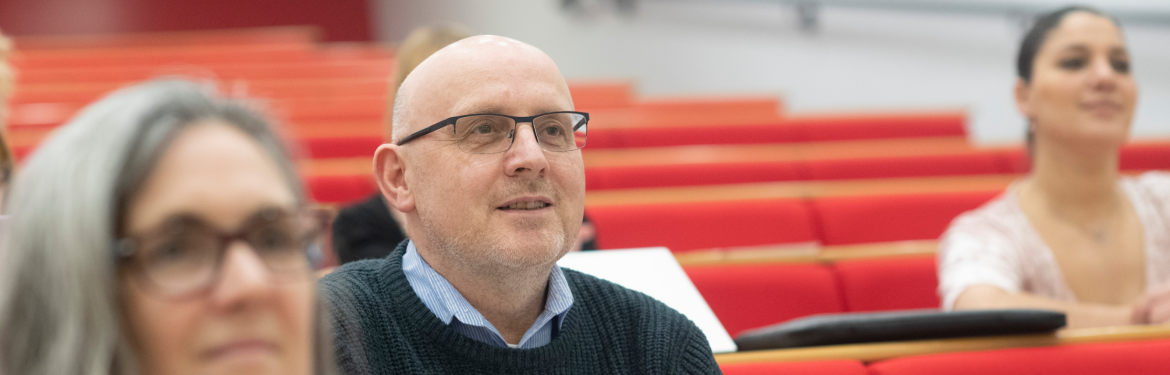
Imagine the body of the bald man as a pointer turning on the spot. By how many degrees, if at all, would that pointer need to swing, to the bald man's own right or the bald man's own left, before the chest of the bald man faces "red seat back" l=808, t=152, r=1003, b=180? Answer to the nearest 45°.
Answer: approximately 90° to the bald man's own left

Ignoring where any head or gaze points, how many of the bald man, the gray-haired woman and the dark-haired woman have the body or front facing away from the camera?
0

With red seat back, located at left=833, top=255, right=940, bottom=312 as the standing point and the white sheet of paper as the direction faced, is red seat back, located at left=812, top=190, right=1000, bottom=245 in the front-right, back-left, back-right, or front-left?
back-right

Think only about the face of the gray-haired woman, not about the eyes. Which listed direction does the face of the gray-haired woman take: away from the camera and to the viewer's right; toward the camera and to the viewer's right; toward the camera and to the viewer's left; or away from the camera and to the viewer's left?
toward the camera and to the viewer's right

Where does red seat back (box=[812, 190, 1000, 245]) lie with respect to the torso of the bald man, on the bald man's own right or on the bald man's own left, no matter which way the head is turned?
on the bald man's own left

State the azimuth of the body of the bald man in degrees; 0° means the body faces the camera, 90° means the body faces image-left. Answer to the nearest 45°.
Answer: approximately 315°

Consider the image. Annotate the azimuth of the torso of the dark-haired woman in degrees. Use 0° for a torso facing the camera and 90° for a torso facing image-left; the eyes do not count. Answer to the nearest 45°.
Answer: approximately 315°

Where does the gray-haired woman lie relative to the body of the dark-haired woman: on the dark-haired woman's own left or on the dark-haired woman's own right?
on the dark-haired woman's own right

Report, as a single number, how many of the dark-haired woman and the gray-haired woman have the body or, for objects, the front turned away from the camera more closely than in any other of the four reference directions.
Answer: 0

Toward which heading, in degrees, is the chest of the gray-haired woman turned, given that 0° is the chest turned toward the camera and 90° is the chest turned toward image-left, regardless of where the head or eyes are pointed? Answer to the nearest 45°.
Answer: approximately 315°

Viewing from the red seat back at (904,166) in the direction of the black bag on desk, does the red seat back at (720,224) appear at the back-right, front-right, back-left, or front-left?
front-right

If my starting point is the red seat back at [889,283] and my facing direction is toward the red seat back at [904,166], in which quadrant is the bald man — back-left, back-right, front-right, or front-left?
back-left

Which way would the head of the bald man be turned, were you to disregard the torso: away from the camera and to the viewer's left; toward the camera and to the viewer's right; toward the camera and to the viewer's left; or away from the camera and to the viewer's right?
toward the camera and to the viewer's right

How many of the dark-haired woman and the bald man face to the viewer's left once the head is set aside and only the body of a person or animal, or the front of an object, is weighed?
0
